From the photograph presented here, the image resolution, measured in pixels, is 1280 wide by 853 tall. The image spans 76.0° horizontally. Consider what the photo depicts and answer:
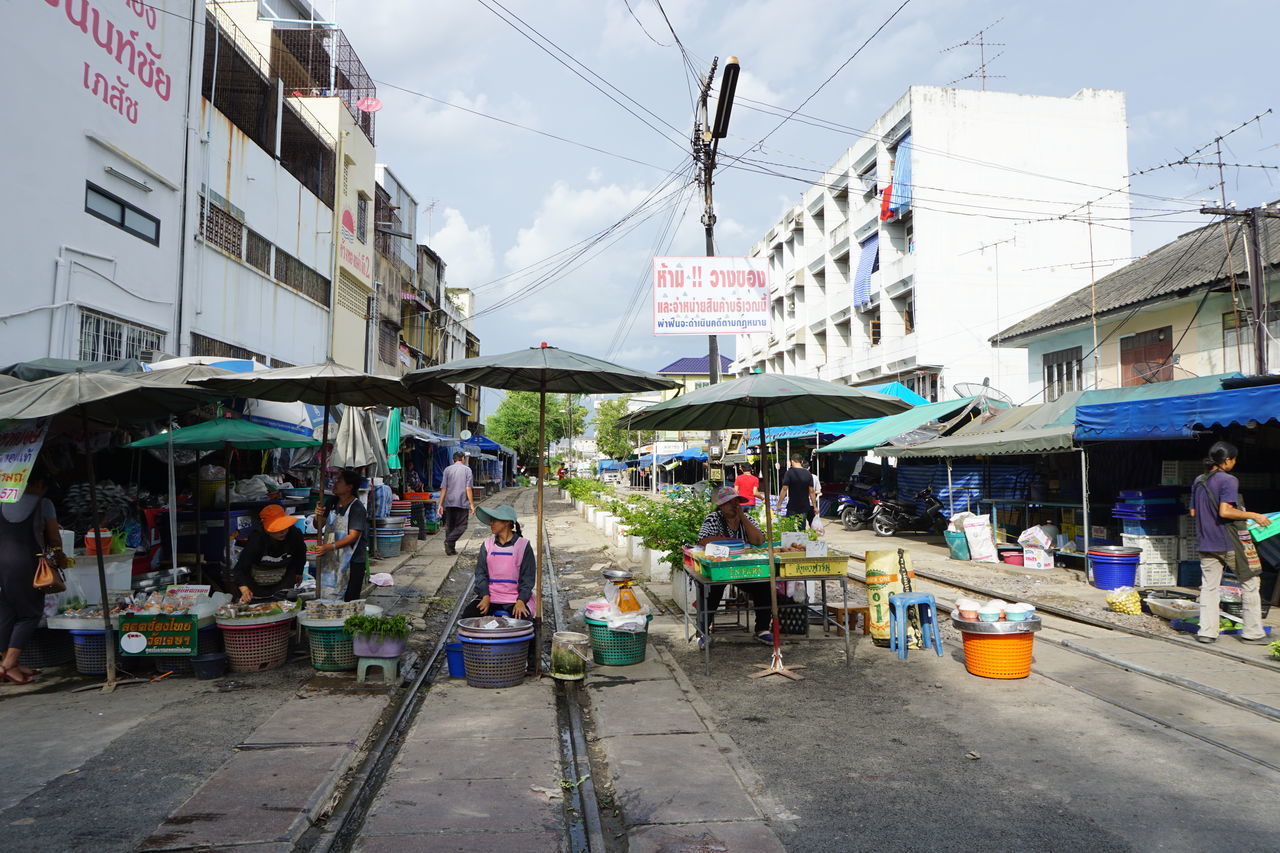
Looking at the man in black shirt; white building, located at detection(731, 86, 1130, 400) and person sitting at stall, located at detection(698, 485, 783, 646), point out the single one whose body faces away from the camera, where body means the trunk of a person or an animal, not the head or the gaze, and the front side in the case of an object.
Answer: the man in black shirt

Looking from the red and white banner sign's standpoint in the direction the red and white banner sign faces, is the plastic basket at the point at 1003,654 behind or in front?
in front

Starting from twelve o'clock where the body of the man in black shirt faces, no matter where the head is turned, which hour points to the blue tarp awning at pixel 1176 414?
The blue tarp awning is roughly at 4 o'clock from the man in black shirt.

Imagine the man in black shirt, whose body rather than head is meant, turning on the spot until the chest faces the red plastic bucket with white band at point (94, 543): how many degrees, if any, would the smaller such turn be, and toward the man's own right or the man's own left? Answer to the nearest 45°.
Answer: approximately 135° to the man's own left

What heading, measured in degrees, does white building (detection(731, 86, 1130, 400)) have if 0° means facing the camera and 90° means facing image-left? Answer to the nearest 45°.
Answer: approximately 45°

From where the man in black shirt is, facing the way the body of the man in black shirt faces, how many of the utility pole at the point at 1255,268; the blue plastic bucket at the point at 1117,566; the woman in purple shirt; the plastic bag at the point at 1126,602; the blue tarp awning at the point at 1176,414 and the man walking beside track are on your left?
1

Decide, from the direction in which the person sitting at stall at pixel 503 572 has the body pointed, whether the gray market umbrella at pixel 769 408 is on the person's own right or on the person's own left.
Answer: on the person's own left

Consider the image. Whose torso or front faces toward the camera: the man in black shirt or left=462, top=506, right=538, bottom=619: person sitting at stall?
the person sitting at stall

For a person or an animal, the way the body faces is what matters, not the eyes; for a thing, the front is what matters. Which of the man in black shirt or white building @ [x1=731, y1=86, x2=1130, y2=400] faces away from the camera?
the man in black shirt

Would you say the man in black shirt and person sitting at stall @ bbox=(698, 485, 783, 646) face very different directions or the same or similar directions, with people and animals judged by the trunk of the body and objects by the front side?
very different directions

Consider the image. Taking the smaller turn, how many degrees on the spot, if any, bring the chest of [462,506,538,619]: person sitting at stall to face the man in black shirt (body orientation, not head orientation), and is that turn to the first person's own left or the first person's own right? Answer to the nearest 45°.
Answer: approximately 135° to the first person's own left

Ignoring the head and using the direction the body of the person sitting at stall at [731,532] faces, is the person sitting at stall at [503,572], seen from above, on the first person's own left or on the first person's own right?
on the first person's own right

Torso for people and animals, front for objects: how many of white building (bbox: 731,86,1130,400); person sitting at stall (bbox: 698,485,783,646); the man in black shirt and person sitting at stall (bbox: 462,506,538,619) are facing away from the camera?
1

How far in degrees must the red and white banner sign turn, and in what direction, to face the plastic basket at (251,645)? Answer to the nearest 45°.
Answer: approximately 45° to its right

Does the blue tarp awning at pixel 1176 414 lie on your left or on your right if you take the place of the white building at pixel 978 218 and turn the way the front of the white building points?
on your left

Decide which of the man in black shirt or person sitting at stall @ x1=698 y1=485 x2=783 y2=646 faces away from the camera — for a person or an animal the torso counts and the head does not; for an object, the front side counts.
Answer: the man in black shirt

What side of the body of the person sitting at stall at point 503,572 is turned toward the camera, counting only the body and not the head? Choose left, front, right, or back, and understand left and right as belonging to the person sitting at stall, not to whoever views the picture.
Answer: front

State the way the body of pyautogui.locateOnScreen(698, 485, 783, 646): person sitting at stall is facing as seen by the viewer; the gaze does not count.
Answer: toward the camera

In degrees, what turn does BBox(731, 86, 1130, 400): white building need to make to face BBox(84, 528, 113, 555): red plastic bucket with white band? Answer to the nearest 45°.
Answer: approximately 45° to its left

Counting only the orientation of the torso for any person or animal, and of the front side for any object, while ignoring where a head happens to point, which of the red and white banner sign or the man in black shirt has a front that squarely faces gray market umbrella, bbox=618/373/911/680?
the red and white banner sign

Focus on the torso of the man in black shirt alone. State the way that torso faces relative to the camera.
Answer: away from the camera

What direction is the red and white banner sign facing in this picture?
toward the camera

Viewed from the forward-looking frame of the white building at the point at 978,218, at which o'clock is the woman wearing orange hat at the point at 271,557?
The woman wearing orange hat is roughly at 11 o'clock from the white building.
